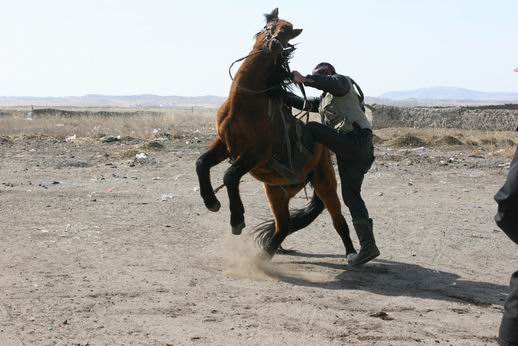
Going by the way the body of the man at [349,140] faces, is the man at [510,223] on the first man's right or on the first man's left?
on the first man's left

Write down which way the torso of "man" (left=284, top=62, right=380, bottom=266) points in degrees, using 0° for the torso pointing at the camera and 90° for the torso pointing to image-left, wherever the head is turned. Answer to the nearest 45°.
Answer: approximately 90°
